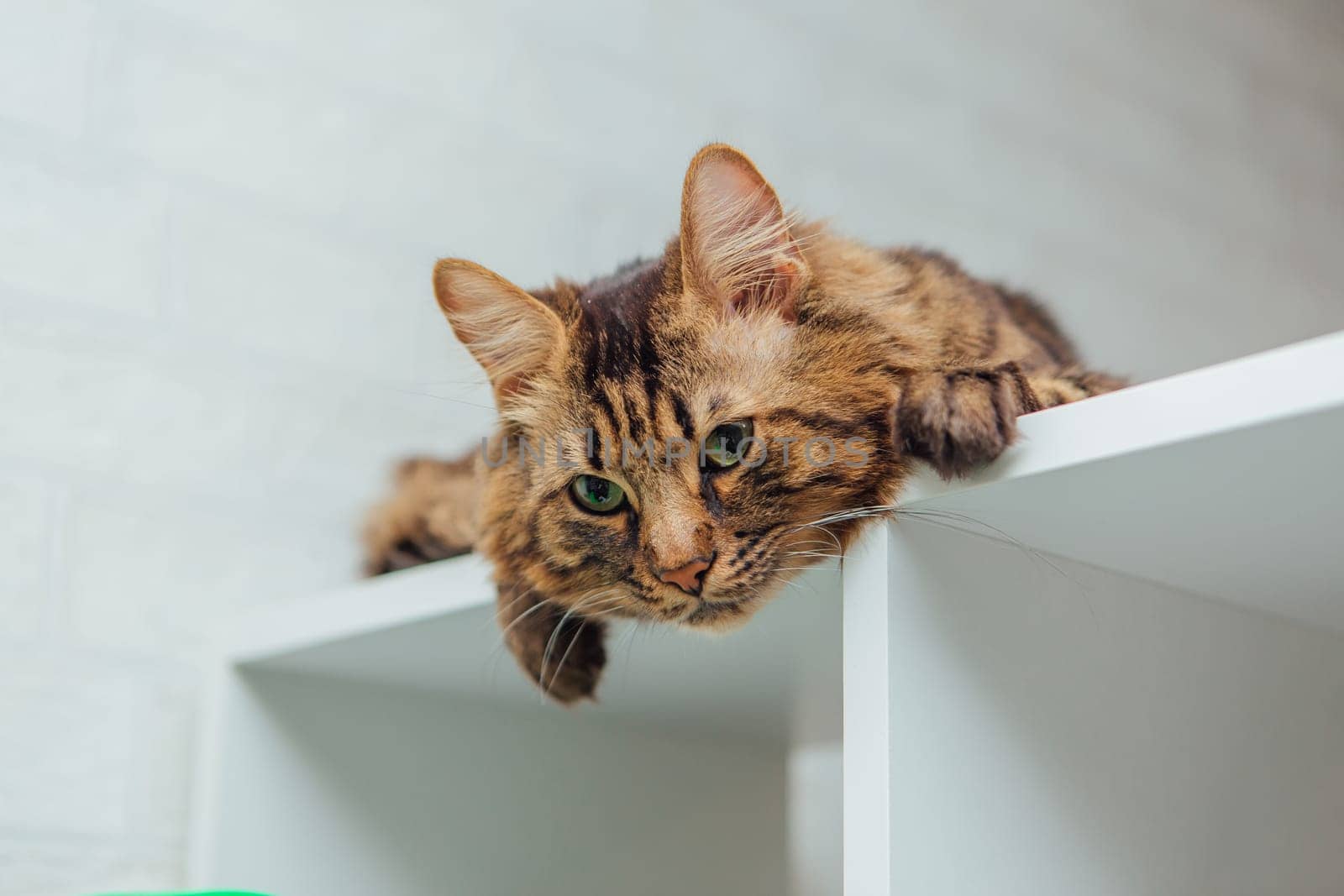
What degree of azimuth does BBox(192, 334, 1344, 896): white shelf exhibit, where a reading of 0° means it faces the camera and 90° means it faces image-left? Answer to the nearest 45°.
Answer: approximately 45°
